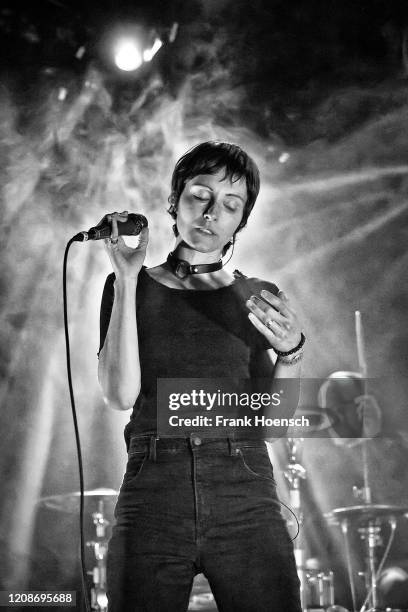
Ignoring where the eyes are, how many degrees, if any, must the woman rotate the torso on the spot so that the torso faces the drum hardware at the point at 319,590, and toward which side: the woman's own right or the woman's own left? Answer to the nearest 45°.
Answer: approximately 180°

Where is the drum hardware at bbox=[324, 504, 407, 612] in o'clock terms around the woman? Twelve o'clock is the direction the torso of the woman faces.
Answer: The drum hardware is roughly at 7 o'clock from the woman.

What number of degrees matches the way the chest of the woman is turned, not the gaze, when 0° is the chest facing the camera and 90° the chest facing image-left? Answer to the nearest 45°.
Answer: approximately 0°

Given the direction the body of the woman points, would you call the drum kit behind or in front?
behind

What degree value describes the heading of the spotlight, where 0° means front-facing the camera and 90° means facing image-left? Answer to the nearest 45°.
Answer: approximately 0°

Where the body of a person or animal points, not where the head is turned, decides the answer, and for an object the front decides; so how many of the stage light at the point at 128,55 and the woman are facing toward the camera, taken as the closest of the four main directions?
2

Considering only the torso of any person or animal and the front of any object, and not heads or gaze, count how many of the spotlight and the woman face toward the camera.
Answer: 2
